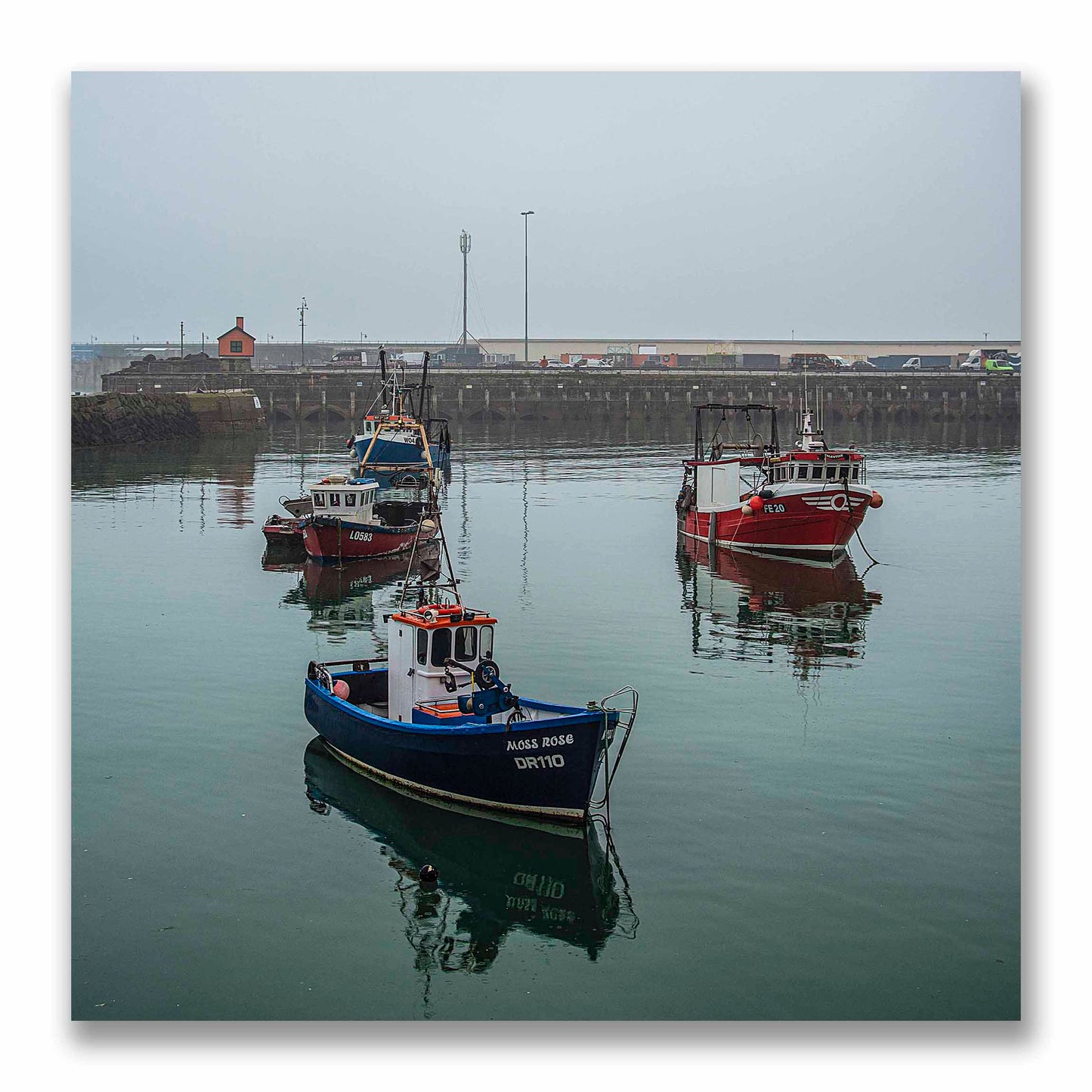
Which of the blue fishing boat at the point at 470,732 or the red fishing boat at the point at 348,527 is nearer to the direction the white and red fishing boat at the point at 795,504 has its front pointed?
the blue fishing boat

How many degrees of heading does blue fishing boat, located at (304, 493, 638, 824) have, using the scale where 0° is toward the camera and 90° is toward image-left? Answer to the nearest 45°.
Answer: approximately 315°

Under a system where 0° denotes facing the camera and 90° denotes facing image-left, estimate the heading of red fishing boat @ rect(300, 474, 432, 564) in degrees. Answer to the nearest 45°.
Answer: approximately 45°

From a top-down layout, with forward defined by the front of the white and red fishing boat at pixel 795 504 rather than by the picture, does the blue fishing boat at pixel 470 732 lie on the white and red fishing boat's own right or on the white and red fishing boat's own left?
on the white and red fishing boat's own right

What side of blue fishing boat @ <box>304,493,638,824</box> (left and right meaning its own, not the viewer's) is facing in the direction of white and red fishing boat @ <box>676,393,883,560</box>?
left

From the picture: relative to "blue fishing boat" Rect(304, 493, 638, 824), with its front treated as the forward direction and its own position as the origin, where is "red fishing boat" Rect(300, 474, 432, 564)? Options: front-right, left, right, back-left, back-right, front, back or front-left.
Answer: back-left

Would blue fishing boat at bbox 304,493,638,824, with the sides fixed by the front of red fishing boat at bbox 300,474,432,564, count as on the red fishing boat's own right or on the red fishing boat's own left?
on the red fishing boat's own left
